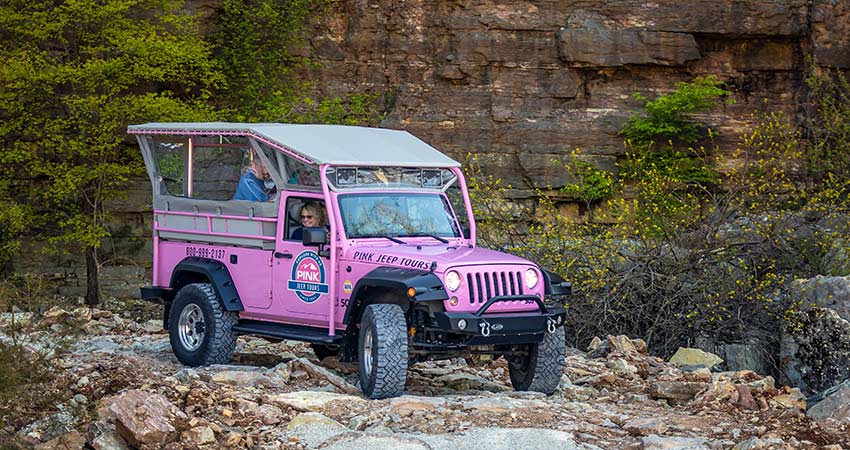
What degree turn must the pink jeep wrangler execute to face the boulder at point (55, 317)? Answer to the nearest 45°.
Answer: approximately 180°

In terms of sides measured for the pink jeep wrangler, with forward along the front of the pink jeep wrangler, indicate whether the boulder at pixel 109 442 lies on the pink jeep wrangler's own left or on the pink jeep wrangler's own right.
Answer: on the pink jeep wrangler's own right

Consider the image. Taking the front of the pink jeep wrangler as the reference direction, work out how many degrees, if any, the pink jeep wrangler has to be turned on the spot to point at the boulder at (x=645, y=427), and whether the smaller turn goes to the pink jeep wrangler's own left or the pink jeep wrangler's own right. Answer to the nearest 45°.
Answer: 0° — it already faces it

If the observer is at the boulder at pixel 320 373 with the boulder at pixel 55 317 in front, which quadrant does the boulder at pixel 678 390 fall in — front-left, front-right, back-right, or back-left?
back-right

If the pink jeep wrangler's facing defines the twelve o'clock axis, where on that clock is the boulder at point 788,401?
The boulder is roughly at 11 o'clock from the pink jeep wrangler.

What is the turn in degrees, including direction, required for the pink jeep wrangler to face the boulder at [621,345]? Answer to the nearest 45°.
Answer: approximately 90° to its left

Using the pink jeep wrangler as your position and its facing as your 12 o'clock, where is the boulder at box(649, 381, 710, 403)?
The boulder is roughly at 11 o'clock from the pink jeep wrangler.

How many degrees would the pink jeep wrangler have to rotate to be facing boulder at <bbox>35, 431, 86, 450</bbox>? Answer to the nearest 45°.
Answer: approximately 90° to its right

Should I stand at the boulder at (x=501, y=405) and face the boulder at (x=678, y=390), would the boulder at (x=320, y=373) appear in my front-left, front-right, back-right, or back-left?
back-left

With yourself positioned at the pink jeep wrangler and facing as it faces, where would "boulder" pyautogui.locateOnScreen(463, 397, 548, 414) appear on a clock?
The boulder is roughly at 12 o'clock from the pink jeep wrangler.

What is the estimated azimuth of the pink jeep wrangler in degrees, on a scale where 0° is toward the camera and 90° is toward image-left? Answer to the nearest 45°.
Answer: approximately 315°
